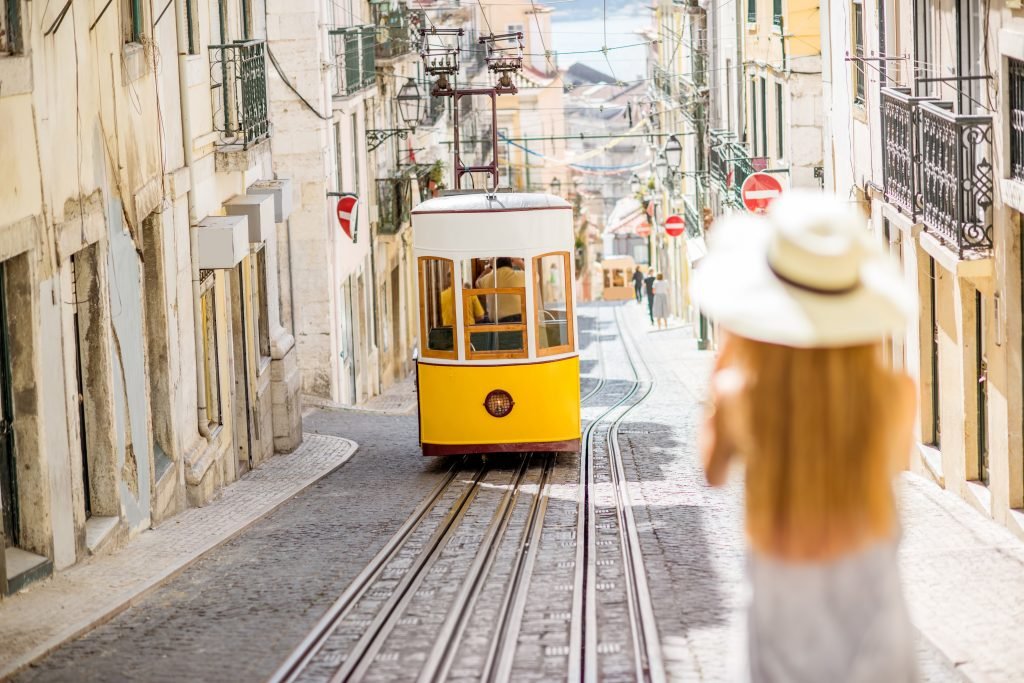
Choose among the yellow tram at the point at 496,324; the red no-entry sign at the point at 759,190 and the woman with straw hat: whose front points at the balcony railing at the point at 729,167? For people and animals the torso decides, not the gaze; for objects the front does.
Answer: the woman with straw hat

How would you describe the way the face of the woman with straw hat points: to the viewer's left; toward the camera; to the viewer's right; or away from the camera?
away from the camera

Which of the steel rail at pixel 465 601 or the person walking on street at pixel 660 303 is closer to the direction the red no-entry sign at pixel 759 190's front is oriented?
the steel rail

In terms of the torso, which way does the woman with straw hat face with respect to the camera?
away from the camera

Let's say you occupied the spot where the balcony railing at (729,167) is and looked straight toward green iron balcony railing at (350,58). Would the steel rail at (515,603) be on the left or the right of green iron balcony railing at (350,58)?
left

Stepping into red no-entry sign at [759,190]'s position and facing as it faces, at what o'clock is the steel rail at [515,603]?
The steel rail is roughly at 12 o'clock from the red no-entry sign.
